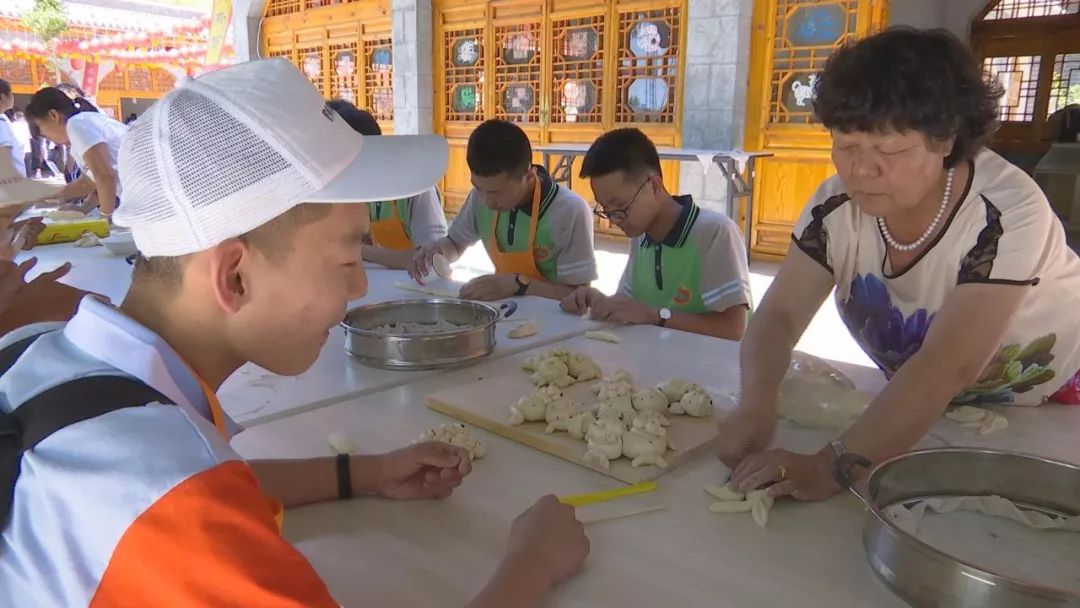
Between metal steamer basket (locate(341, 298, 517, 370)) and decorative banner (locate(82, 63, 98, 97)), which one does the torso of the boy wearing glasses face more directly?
the metal steamer basket

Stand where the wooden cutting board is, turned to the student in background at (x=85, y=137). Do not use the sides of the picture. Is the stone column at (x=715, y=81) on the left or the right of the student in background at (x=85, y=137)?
right

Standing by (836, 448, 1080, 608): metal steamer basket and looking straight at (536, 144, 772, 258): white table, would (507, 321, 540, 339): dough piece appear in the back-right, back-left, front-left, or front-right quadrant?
front-left

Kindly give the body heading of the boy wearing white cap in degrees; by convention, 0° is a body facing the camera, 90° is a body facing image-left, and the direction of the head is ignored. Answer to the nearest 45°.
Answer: approximately 270°

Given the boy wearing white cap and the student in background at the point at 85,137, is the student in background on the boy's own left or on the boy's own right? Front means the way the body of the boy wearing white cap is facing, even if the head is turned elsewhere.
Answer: on the boy's own left

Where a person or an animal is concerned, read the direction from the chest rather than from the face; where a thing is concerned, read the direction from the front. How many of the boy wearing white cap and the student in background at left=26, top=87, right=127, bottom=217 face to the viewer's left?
1

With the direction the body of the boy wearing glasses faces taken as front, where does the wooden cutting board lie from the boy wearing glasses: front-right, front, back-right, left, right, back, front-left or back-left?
front-left

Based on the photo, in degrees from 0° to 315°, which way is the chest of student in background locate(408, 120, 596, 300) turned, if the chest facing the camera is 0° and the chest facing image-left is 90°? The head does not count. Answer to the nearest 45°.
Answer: approximately 45°

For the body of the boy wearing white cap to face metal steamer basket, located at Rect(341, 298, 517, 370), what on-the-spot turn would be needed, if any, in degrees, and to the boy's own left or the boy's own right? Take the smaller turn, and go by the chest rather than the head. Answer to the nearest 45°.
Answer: approximately 90° to the boy's own left

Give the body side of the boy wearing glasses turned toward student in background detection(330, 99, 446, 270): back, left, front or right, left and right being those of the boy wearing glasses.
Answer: right

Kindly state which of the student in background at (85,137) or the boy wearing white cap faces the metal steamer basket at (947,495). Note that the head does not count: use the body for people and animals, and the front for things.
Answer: the boy wearing white cap

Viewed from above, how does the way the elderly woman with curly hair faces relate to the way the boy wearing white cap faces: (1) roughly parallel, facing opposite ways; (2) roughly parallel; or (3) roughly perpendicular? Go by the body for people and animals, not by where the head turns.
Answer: roughly parallel, facing opposite ways

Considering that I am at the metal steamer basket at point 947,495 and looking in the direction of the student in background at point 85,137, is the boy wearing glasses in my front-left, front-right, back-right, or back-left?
front-right

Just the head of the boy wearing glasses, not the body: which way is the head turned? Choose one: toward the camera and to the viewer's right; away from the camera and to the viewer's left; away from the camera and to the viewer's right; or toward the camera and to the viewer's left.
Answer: toward the camera and to the viewer's left

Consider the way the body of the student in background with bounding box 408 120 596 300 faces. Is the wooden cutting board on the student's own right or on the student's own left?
on the student's own left

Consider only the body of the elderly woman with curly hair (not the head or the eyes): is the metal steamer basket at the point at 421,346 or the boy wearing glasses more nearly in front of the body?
the metal steamer basket

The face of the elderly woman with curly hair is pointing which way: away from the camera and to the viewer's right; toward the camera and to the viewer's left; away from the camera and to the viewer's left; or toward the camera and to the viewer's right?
toward the camera and to the viewer's left

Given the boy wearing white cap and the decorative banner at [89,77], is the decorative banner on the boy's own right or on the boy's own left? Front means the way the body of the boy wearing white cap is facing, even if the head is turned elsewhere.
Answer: on the boy's own left
